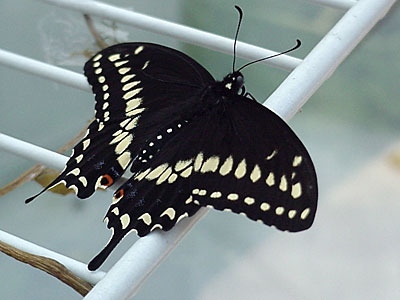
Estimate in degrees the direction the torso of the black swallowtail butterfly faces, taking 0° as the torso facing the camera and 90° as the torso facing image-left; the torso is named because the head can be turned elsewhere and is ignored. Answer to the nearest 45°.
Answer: approximately 225°
